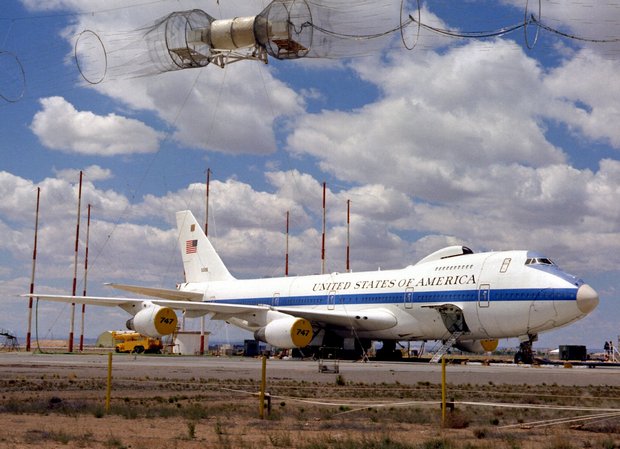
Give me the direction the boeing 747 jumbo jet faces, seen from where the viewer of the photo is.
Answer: facing the viewer and to the right of the viewer
